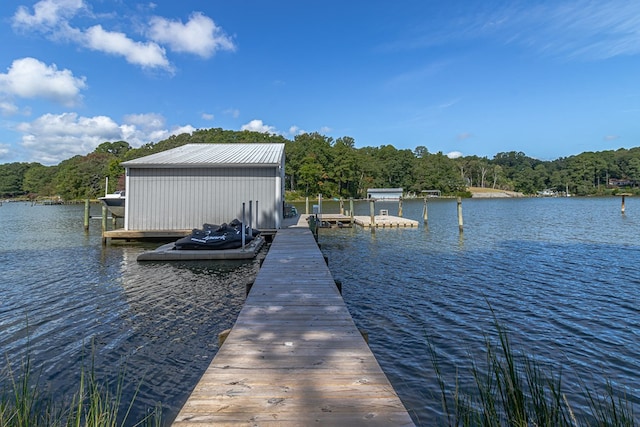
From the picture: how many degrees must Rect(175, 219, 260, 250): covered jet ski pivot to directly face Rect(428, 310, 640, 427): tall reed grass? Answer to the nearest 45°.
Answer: approximately 90° to its right

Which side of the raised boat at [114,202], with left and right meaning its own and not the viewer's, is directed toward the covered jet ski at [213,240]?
left

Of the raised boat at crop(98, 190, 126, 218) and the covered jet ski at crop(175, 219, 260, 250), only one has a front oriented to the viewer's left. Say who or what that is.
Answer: the raised boat at crop(98, 190, 126, 218)

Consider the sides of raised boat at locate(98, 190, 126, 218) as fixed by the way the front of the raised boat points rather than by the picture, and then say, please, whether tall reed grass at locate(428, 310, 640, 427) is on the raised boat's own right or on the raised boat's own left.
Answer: on the raised boat's own left

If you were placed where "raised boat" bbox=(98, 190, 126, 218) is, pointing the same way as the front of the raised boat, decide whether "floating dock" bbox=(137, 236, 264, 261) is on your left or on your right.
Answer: on your left

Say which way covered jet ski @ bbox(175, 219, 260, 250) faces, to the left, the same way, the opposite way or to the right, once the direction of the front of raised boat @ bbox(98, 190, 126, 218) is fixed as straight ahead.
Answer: the opposite way

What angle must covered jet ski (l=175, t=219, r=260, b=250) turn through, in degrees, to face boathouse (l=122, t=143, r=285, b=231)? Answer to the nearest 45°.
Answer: approximately 90° to its left

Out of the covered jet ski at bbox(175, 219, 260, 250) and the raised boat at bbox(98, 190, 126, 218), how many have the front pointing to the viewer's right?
1

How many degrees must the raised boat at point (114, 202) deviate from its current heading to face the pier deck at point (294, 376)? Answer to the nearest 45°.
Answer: approximately 90° to its left

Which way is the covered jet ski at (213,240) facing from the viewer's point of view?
to the viewer's right

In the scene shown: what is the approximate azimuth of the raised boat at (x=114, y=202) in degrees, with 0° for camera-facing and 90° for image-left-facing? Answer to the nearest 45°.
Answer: approximately 90°
